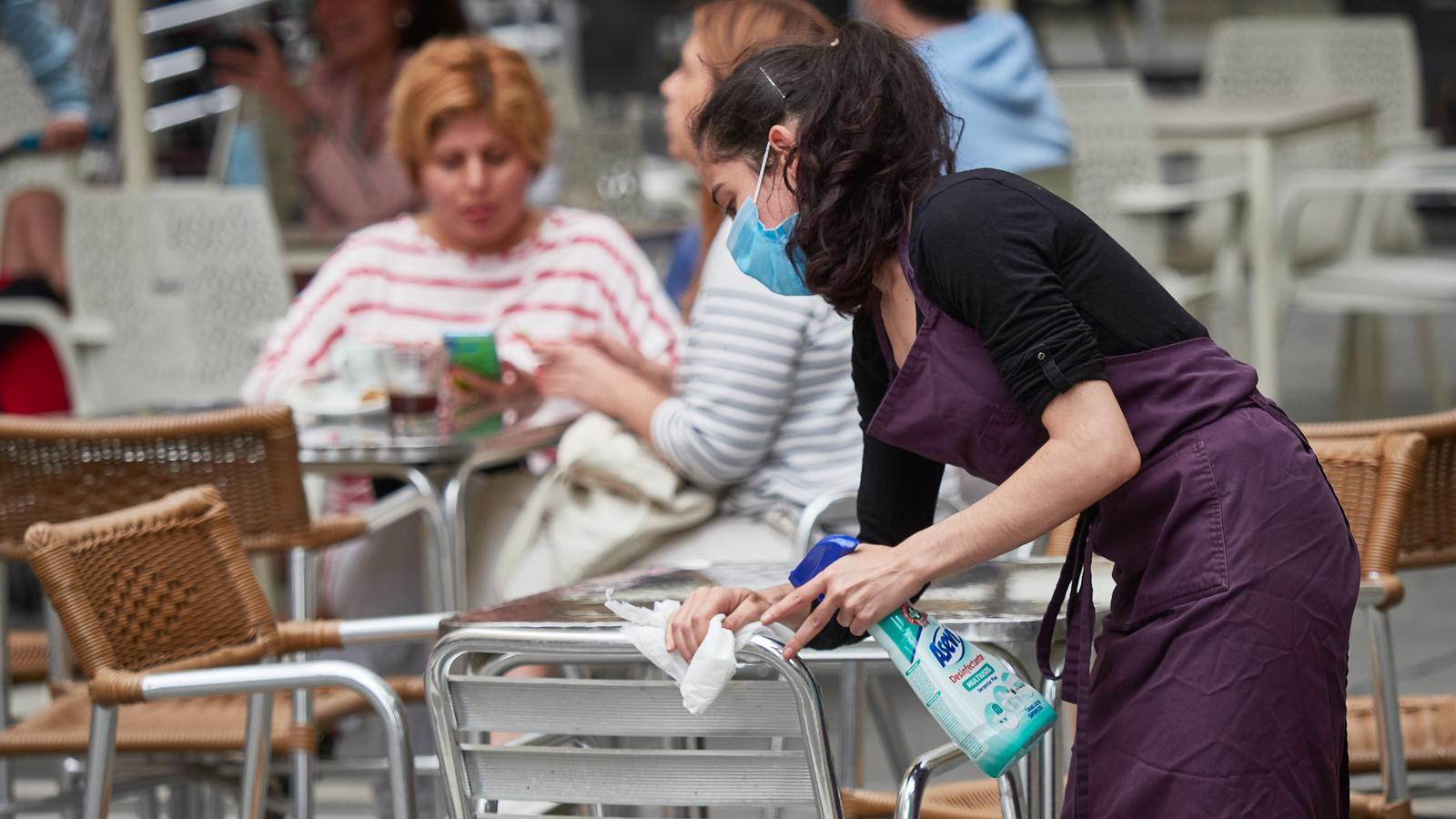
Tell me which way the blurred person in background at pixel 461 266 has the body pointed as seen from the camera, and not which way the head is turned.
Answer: toward the camera

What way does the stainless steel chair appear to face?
away from the camera

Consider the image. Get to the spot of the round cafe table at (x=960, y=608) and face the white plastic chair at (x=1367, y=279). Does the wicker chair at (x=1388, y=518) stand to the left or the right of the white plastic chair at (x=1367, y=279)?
right

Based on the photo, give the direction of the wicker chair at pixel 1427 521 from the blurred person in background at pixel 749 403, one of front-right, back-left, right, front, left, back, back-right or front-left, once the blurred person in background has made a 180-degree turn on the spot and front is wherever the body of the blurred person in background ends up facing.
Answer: front-right

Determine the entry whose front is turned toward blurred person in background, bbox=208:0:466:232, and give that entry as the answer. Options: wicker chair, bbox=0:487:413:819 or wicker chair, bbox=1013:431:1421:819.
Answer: wicker chair, bbox=1013:431:1421:819

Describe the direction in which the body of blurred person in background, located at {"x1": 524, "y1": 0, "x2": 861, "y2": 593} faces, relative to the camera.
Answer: to the viewer's left

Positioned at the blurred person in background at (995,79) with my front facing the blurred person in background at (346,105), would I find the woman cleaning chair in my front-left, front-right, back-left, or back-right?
back-left

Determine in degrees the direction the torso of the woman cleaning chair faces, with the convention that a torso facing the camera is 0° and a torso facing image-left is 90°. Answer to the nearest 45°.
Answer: approximately 90°

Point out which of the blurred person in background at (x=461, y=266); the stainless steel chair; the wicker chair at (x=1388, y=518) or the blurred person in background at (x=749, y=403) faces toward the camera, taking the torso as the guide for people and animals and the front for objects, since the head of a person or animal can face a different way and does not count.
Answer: the blurred person in background at (x=461, y=266)

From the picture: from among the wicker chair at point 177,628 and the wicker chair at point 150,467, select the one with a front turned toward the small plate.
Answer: the wicker chair at point 150,467

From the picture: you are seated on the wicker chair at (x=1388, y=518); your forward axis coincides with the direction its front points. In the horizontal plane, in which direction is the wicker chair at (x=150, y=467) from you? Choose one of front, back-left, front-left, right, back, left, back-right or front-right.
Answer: front-left

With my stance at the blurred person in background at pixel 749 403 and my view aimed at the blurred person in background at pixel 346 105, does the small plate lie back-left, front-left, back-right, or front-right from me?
front-left

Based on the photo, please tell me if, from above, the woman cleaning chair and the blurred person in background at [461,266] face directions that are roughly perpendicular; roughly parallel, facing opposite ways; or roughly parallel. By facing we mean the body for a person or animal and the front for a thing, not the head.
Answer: roughly perpendicular

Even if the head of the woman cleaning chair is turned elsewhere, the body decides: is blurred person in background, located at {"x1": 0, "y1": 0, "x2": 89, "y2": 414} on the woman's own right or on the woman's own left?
on the woman's own right

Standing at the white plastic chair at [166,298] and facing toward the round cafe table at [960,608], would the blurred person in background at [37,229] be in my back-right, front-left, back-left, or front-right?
back-right

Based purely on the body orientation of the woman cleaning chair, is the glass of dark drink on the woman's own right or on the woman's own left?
on the woman's own right

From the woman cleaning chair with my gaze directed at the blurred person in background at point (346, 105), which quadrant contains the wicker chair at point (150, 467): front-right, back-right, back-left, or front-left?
front-left
